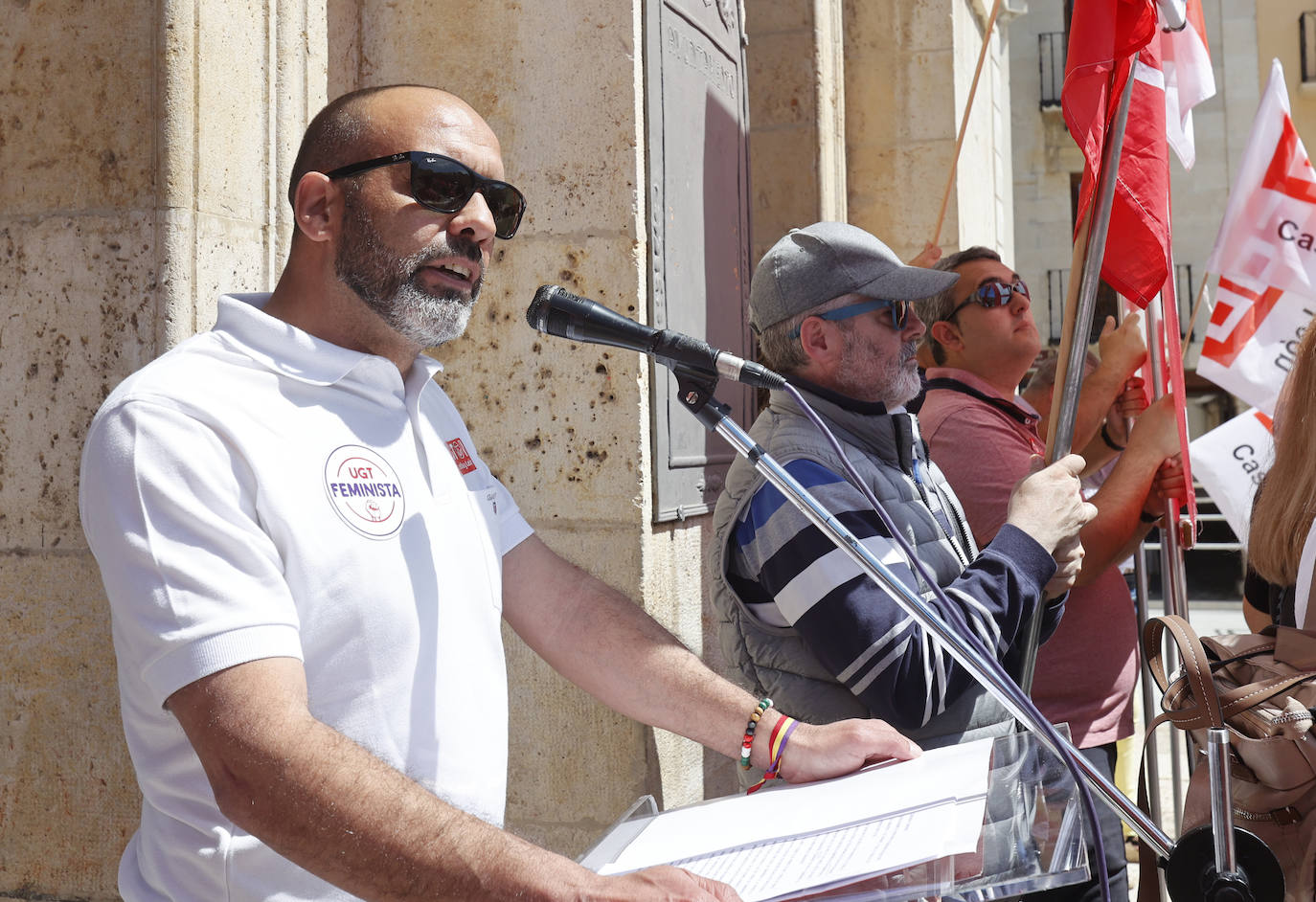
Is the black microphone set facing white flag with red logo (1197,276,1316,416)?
no

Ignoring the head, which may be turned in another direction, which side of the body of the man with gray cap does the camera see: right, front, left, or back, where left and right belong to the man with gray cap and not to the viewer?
right

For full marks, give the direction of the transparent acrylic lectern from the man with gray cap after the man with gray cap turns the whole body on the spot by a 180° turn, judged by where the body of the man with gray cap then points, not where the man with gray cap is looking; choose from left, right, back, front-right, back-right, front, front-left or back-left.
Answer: left

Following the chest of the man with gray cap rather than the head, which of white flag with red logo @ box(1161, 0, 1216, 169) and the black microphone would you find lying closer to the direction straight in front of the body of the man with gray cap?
the white flag with red logo

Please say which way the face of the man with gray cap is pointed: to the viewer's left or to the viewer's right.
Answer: to the viewer's right

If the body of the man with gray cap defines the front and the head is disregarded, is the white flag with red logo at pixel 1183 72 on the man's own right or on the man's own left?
on the man's own left

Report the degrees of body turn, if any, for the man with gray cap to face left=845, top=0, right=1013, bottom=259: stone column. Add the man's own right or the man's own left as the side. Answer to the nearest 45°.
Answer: approximately 90° to the man's own left

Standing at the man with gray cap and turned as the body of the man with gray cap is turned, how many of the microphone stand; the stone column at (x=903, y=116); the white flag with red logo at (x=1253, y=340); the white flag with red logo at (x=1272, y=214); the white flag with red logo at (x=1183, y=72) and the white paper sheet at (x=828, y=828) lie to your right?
2

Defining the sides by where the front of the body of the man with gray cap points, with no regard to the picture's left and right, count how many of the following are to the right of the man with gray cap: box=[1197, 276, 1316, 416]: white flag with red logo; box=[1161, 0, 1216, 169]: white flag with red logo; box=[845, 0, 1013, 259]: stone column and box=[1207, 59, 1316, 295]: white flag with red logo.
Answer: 0

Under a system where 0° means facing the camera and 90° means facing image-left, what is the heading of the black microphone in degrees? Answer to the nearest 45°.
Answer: approximately 90°

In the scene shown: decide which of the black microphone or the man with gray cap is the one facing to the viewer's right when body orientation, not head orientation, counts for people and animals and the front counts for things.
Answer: the man with gray cap

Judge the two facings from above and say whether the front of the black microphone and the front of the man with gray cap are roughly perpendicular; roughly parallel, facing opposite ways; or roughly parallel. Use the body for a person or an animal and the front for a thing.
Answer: roughly parallel, facing opposite ways

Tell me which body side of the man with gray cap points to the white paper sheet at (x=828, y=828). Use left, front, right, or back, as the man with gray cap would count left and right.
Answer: right

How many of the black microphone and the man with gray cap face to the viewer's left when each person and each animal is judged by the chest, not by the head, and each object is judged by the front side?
1
